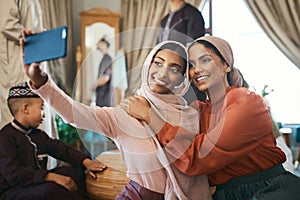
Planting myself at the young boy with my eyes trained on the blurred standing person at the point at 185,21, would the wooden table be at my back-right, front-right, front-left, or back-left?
front-right

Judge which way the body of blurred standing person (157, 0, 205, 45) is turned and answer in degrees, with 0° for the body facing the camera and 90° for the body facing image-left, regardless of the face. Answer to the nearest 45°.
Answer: approximately 45°

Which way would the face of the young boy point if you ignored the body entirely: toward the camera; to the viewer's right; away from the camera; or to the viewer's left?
to the viewer's right
